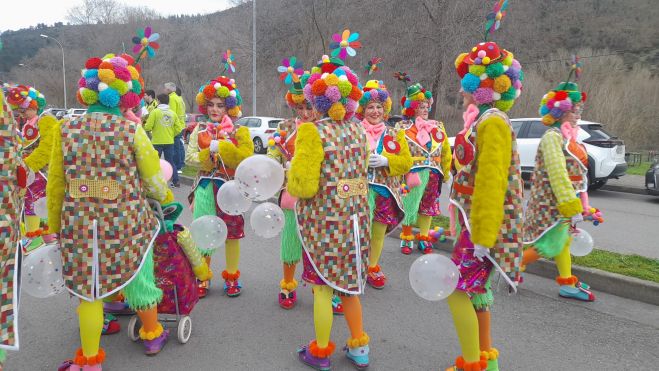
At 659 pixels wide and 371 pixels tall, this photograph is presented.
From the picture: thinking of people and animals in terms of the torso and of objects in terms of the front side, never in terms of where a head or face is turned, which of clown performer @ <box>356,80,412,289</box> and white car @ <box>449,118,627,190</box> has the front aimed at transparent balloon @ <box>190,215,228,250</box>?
the clown performer

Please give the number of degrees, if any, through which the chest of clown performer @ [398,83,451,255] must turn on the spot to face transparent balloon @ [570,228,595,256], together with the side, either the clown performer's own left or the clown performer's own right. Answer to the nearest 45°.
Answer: approximately 45° to the clown performer's own left

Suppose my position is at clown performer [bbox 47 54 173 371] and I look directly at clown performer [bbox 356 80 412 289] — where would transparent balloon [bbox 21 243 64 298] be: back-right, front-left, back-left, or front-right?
back-left

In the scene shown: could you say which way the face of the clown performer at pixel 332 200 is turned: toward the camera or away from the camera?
away from the camera

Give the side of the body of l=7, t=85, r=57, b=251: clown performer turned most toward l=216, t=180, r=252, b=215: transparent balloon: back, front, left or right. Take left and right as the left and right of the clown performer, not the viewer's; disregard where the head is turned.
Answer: left

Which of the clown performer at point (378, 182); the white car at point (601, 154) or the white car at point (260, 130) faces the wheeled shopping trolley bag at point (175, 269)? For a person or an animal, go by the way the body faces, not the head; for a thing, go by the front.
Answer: the clown performer

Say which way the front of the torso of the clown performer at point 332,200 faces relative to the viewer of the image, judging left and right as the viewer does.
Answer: facing away from the viewer and to the left of the viewer

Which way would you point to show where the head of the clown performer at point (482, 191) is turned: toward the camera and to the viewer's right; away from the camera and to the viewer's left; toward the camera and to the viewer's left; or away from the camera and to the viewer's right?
away from the camera and to the viewer's left
